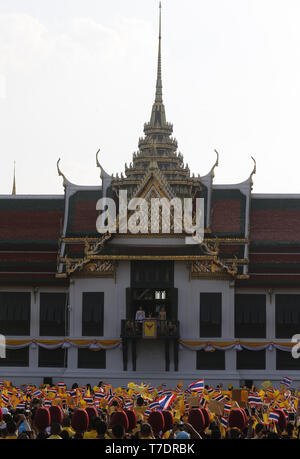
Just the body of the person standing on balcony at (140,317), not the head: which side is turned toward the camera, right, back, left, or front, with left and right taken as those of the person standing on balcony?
front

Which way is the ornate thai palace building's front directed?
toward the camera
